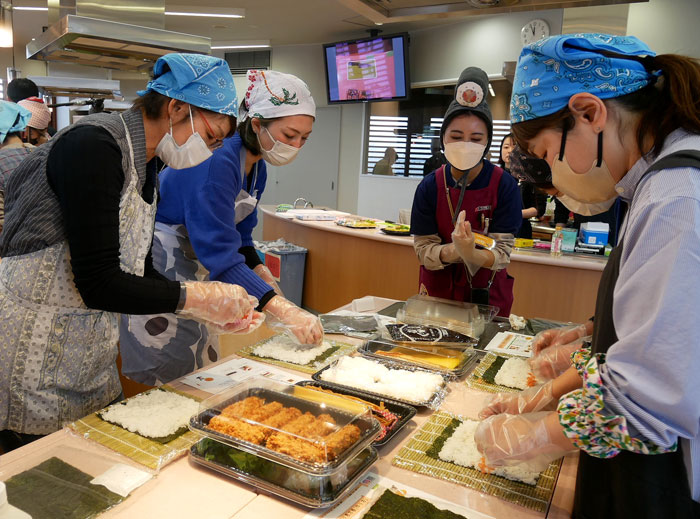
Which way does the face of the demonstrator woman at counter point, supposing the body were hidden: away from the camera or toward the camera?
toward the camera

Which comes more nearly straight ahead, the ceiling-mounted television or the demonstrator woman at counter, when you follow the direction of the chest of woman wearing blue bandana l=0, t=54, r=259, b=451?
the demonstrator woman at counter

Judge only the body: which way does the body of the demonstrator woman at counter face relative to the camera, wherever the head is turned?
toward the camera

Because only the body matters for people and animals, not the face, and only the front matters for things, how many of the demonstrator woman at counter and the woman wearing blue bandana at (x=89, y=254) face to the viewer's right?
1

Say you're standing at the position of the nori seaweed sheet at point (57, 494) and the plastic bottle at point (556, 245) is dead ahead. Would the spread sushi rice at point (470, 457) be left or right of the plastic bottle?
right

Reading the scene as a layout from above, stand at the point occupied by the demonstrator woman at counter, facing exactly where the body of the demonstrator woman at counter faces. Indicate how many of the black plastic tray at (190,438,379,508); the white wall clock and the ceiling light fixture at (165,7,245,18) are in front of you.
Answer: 1

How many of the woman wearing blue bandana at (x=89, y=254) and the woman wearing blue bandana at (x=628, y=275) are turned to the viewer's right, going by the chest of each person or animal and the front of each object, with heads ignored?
1

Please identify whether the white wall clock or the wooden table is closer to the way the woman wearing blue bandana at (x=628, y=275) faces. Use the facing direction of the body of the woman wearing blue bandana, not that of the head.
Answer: the wooden table

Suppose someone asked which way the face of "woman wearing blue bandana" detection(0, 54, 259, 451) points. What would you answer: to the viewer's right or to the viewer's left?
to the viewer's right

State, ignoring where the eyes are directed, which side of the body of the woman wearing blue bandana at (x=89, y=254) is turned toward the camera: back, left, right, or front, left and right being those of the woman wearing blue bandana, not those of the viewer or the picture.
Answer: right

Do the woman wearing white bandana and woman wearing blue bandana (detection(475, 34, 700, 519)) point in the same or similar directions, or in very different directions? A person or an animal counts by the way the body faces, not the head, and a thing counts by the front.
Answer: very different directions

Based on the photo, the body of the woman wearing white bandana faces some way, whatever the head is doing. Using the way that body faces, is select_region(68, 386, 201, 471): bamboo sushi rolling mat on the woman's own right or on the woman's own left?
on the woman's own right

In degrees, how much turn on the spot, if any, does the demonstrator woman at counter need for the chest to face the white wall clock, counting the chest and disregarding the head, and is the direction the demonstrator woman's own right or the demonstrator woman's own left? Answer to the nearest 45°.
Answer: approximately 180°

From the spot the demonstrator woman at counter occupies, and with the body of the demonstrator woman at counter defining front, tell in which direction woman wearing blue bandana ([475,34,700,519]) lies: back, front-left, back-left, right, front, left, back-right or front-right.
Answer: front

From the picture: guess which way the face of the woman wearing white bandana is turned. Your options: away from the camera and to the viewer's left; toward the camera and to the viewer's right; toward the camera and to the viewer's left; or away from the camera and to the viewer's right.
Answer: toward the camera and to the viewer's right
